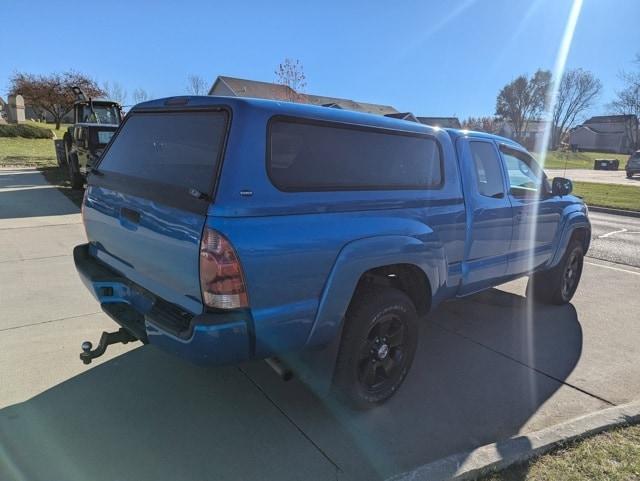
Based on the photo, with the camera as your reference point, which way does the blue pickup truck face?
facing away from the viewer and to the right of the viewer

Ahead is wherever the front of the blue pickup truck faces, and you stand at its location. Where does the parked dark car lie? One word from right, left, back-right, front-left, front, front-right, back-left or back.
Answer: front

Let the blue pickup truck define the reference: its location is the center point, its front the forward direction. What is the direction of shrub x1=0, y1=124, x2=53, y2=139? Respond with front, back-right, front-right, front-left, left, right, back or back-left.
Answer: left

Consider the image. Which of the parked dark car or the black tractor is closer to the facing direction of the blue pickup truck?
the parked dark car

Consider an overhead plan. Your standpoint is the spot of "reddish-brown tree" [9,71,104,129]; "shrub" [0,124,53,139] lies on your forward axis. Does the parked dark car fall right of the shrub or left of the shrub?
left

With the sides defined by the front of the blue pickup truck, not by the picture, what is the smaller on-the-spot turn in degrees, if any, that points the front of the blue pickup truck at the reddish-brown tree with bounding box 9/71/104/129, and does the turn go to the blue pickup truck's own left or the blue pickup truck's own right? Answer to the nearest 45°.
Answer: approximately 90° to the blue pickup truck's own left

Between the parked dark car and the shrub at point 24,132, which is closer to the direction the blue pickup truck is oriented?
the parked dark car

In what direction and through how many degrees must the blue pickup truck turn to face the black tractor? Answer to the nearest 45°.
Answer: approximately 90° to its left

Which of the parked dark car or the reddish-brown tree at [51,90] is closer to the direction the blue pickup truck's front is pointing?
the parked dark car
